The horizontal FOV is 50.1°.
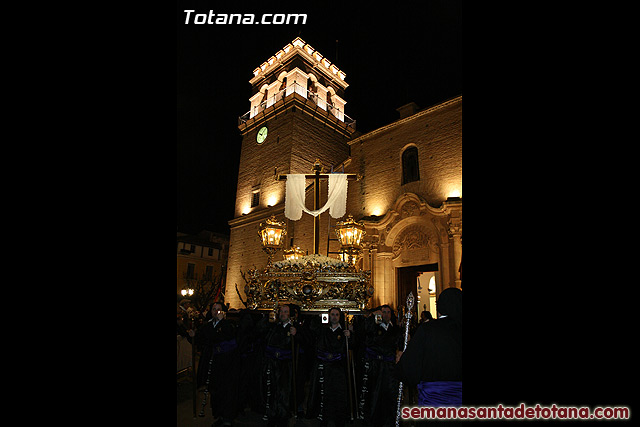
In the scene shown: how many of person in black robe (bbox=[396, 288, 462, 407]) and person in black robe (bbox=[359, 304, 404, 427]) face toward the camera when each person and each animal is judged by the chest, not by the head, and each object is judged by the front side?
1

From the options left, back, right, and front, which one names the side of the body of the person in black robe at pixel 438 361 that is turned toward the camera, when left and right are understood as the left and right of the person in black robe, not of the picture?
back

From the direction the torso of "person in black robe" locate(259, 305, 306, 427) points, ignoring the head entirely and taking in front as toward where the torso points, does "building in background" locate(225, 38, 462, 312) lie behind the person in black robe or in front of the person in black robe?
behind

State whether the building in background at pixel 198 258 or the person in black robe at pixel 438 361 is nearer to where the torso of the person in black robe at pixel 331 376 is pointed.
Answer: the person in black robe

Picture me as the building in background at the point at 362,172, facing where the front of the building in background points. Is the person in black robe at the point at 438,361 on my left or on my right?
on my left

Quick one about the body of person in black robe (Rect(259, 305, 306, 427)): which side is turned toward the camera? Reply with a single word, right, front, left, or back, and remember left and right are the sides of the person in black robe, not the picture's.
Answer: front

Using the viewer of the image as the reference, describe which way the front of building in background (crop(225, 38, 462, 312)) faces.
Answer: facing the viewer and to the left of the viewer

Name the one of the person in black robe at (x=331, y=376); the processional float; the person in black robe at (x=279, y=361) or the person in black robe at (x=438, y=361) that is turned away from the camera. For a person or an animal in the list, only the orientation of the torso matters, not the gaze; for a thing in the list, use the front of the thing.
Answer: the person in black robe at (x=438, y=361)

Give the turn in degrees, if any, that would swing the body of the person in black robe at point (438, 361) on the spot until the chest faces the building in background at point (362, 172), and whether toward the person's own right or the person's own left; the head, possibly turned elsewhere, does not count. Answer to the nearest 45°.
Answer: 0° — they already face it

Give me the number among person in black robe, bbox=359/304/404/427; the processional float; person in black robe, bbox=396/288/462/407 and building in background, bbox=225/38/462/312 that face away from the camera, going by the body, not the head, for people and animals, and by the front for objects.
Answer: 1

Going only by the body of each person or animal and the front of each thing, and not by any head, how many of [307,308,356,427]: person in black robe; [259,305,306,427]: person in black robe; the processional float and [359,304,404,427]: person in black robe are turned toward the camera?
4

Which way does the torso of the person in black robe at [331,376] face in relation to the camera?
toward the camera

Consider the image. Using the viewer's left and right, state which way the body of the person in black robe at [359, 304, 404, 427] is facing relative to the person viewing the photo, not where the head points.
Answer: facing the viewer

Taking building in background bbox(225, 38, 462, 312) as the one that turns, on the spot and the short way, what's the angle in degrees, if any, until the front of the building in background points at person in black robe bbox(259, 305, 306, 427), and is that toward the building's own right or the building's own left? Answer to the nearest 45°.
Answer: approximately 45° to the building's own left
